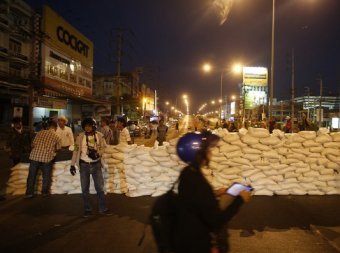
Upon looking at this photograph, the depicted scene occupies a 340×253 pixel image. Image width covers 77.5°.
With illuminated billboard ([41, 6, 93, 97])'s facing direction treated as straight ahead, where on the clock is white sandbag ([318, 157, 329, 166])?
The white sandbag is roughly at 1 o'clock from the illuminated billboard.

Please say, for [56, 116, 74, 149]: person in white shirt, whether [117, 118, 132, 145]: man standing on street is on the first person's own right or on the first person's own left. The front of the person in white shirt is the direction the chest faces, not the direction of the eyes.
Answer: on the first person's own left

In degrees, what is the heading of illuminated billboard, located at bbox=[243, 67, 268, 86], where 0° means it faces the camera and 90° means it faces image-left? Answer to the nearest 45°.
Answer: approximately 0°

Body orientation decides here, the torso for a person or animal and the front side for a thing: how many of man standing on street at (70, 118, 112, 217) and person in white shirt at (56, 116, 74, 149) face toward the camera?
2

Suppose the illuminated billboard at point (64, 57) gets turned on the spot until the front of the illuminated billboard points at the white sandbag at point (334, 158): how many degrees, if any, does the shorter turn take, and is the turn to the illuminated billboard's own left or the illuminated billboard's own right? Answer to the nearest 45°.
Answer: approximately 45° to the illuminated billboard's own right

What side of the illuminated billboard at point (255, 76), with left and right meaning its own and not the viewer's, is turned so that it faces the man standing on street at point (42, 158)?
front

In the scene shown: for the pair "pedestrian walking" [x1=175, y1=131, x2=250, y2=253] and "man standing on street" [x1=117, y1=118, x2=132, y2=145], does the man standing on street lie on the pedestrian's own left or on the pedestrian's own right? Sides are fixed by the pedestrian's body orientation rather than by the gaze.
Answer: on the pedestrian's own left
